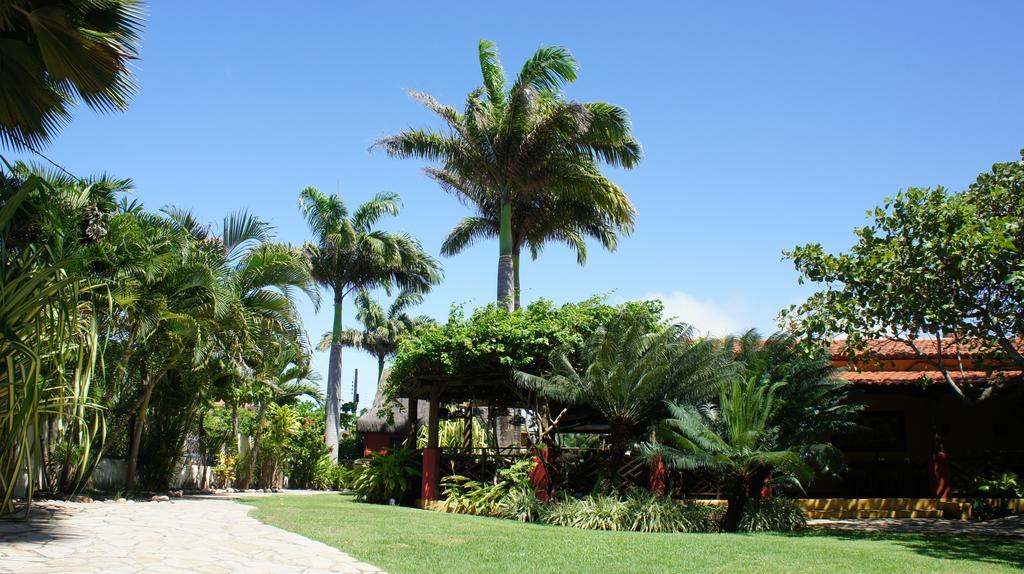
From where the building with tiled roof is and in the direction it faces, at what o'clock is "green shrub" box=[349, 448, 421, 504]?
The green shrub is roughly at 2 o'clock from the building with tiled roof.

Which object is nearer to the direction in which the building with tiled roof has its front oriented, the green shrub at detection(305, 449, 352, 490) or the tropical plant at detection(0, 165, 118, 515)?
the tropical plant

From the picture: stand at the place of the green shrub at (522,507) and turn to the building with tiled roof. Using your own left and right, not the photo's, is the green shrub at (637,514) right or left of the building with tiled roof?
right

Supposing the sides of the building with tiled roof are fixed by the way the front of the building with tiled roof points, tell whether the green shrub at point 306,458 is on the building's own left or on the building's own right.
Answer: on the building's own right

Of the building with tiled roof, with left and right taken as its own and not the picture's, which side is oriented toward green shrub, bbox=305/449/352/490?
right

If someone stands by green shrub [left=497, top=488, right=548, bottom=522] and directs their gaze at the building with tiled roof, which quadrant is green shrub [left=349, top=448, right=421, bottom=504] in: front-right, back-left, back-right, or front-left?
back-left

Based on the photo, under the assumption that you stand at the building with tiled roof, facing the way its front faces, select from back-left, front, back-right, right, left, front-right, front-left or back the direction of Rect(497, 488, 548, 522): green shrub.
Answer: front-right

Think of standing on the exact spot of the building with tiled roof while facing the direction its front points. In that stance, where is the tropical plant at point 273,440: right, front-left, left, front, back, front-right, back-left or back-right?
right

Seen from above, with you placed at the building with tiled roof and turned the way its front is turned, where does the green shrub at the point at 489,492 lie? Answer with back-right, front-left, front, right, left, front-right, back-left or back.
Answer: front-right

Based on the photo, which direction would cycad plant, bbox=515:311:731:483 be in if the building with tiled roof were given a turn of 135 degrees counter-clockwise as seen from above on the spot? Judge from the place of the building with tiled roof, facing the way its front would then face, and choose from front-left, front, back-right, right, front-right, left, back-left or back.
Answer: back

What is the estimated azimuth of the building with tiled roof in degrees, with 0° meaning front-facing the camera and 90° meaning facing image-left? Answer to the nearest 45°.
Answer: approximately 0°
